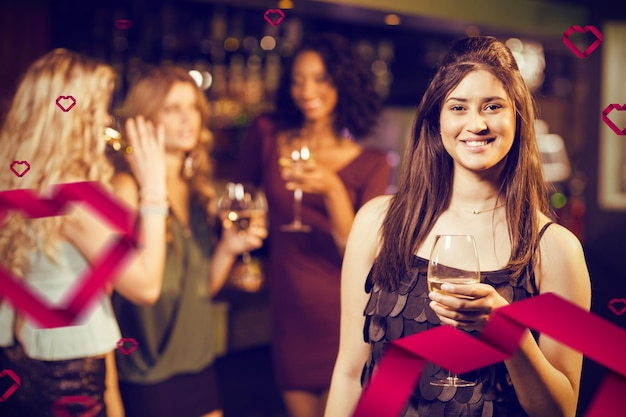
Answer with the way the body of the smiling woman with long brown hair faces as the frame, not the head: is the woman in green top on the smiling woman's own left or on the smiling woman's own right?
on the smiling woman's own right

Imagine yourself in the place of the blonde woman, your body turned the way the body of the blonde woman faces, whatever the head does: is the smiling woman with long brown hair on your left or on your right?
on your right

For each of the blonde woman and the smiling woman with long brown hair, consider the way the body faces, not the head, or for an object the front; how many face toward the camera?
1

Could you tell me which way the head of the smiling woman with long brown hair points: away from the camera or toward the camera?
toward the camera

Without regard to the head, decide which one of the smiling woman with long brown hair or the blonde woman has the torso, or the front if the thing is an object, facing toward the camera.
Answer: the smiling woman with long brown hair

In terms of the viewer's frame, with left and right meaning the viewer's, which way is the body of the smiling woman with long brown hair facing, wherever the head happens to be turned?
facing the viewer

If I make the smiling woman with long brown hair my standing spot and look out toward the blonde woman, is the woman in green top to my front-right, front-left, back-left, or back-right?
front-right

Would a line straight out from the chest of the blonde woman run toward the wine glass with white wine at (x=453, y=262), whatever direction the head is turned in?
no
